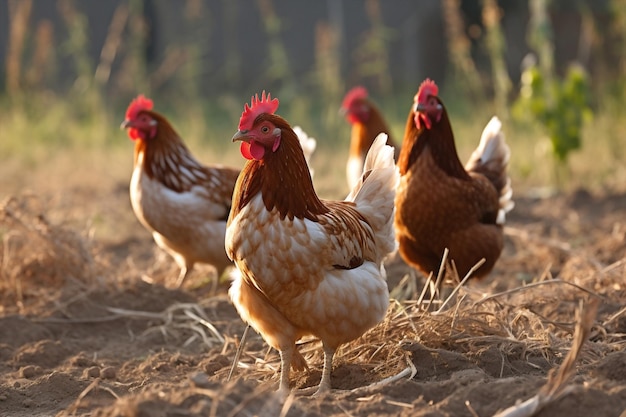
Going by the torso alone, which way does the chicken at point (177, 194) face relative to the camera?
to the viewer's left

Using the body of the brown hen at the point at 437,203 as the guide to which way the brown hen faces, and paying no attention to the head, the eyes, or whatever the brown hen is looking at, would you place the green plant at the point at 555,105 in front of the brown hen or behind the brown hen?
behind

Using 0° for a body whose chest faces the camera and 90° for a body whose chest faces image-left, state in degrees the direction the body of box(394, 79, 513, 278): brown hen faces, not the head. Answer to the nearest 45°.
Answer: approximately 45°

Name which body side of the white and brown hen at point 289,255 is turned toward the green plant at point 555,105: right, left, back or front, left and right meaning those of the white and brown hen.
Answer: back

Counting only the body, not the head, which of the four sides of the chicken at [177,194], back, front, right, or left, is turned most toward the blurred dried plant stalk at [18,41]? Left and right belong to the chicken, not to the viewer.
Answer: right

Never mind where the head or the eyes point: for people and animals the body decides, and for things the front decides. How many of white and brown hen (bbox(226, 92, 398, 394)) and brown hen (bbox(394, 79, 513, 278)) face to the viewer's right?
0

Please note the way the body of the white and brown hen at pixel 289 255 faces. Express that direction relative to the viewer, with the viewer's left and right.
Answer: facing the viewer and to the left of the viewer

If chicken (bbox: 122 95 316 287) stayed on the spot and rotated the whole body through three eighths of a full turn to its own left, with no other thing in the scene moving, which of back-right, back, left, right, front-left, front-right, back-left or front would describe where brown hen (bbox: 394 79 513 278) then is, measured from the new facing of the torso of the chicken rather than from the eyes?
front

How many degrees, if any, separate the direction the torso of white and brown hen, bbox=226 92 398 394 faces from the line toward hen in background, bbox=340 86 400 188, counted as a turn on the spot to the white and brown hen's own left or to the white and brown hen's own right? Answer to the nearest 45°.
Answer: approximately 135° to the white and brown hen's own right
